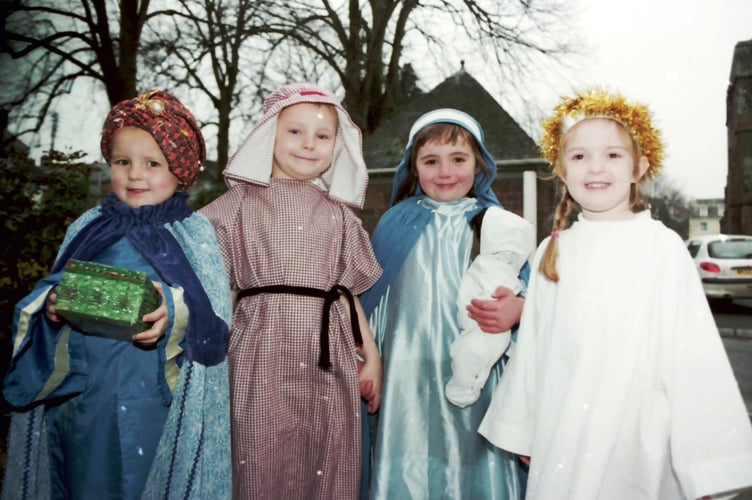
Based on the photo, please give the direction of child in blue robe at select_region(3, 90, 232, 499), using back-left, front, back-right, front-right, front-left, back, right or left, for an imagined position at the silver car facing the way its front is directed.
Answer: back-left

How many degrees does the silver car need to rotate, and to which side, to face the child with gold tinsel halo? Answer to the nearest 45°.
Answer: approximately 135° to its left

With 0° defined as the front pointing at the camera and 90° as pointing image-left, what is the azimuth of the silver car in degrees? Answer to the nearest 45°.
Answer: approximately 135°

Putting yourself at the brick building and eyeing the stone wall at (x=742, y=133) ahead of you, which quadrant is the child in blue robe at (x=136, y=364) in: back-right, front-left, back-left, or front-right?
back-right

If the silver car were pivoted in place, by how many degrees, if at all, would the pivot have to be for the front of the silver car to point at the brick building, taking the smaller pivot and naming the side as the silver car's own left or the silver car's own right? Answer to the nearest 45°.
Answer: approximately 90° to the silver car's own left

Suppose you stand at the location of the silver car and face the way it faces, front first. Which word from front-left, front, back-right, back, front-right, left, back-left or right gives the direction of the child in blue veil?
back-left

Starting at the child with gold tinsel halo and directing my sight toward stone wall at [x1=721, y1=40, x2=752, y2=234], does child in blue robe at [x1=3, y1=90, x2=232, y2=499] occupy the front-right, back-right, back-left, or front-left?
back-left
